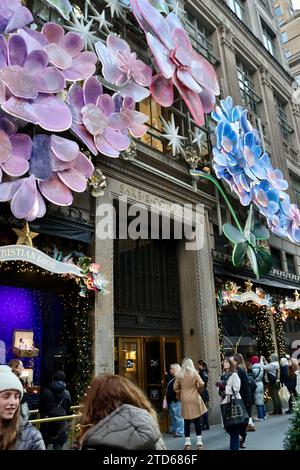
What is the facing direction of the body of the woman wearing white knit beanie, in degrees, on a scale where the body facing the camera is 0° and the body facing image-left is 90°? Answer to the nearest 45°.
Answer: approximately 315°

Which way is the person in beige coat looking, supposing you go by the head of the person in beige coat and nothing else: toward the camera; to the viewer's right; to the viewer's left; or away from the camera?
away from the camera

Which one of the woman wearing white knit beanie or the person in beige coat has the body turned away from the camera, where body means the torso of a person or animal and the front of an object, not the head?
the person in beige coat

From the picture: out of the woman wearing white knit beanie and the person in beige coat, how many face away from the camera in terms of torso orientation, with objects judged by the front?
1

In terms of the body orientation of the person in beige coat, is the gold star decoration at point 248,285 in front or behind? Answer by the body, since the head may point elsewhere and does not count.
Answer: in front

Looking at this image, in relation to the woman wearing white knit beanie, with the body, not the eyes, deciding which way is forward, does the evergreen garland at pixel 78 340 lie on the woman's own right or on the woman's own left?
on the woman's own left

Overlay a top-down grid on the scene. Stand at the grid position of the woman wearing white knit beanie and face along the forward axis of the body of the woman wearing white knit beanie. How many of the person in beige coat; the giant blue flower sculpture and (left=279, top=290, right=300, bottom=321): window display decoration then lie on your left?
3

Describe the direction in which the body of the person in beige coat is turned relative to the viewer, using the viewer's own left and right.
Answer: facing away from the viewer

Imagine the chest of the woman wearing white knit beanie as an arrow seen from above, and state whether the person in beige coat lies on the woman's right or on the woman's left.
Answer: on the woman's left
